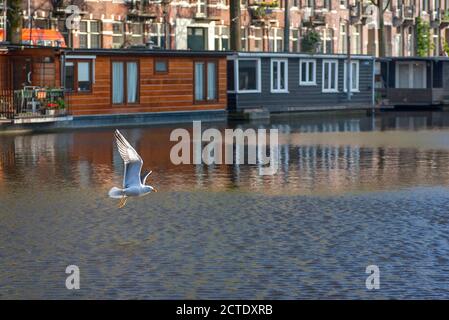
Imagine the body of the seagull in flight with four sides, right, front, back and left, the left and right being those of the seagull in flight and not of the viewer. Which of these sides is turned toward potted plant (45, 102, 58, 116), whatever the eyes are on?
left

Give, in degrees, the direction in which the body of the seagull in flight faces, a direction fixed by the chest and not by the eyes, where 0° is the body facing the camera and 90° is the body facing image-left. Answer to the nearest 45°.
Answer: approximately 270°

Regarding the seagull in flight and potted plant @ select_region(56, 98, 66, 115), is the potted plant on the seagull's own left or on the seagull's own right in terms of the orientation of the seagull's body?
on the seagull's own left

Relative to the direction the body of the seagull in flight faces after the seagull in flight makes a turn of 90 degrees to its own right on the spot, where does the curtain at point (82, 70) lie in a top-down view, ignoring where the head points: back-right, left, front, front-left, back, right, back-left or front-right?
back
